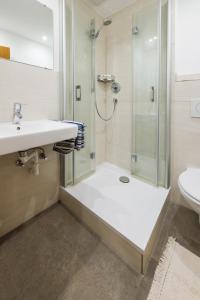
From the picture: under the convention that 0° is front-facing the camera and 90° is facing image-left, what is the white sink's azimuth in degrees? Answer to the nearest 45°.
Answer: approximately 315°

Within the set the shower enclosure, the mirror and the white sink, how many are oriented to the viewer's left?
0

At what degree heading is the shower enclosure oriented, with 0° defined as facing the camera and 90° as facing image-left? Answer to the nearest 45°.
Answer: approximately 0°

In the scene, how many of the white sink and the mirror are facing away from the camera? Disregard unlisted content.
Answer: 0

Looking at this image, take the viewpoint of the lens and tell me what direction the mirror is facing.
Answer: facing the viewer and to the right of the viewer

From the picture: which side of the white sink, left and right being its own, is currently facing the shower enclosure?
left

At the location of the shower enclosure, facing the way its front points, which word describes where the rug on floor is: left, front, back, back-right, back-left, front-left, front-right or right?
front
